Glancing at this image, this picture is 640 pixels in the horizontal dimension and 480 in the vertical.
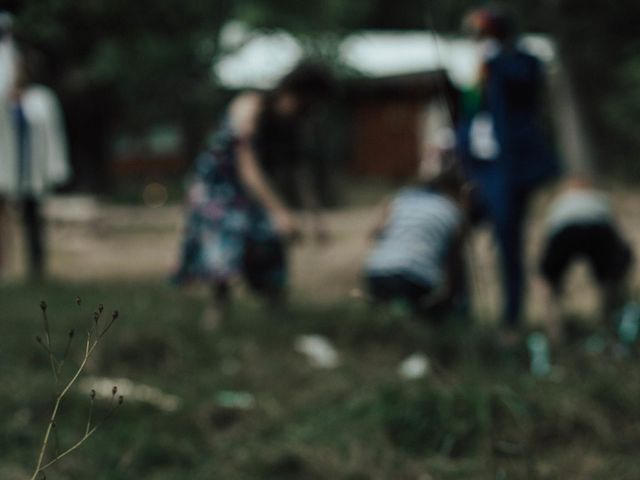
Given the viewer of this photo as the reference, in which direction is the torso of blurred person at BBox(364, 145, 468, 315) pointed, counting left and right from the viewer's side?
facing away from the viewer and to the right of the viewer

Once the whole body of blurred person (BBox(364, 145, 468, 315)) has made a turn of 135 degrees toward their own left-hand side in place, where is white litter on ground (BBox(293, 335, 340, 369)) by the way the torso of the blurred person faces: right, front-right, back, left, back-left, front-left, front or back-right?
front-left
